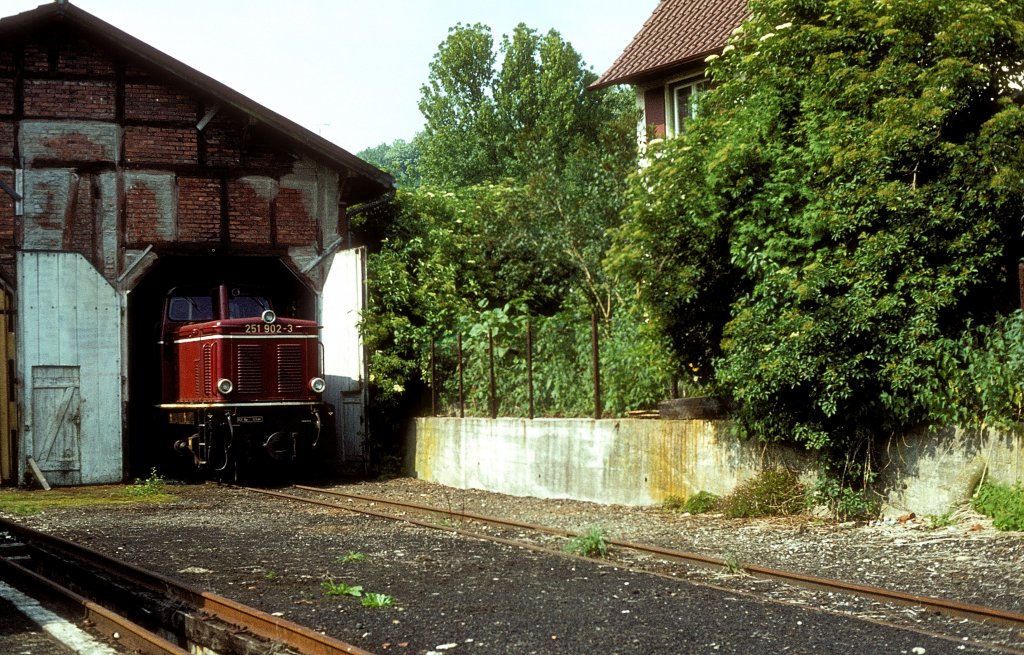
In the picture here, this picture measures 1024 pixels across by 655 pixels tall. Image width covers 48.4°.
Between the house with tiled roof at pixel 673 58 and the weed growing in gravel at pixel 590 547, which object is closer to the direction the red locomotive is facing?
the weed growing in gravel

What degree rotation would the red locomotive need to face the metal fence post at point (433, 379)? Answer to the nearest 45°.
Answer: approximately 45° to its left

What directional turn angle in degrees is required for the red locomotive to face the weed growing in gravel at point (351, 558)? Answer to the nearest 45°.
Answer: approximately 45° to its right

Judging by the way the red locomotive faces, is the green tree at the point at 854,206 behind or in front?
in front

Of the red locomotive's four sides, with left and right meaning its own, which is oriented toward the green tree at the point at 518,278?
left

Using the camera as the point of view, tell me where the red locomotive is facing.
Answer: facing the viewer and to the right of the viewer
